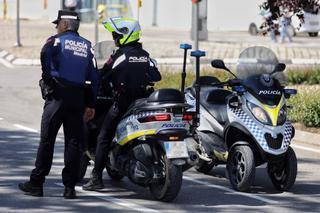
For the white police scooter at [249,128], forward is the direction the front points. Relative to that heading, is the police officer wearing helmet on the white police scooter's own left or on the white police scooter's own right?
on the white police scooter's own right

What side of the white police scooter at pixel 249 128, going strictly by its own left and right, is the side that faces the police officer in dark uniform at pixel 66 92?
right

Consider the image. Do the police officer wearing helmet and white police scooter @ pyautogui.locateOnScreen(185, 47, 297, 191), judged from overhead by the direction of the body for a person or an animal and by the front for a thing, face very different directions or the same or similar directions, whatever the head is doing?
very different directions

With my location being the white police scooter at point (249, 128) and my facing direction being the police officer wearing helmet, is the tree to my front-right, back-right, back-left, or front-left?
back-right

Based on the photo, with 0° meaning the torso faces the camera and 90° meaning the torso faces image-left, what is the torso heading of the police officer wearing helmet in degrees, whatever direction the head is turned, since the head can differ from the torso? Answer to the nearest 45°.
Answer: approximately 135°

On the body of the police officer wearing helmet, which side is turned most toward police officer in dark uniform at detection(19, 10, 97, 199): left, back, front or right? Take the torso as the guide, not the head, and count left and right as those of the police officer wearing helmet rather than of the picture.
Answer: left
